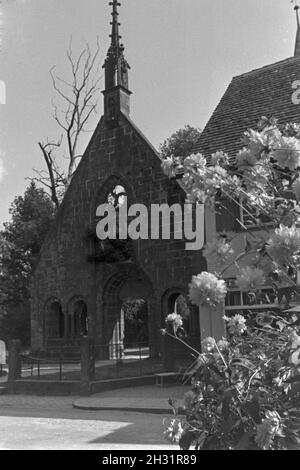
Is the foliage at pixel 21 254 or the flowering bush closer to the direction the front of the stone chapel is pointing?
the flowering bush

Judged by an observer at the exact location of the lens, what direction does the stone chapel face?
facing the viewer

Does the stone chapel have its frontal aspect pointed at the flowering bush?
yes

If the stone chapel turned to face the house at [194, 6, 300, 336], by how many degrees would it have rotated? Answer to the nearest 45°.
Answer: approximately 45° to its left
